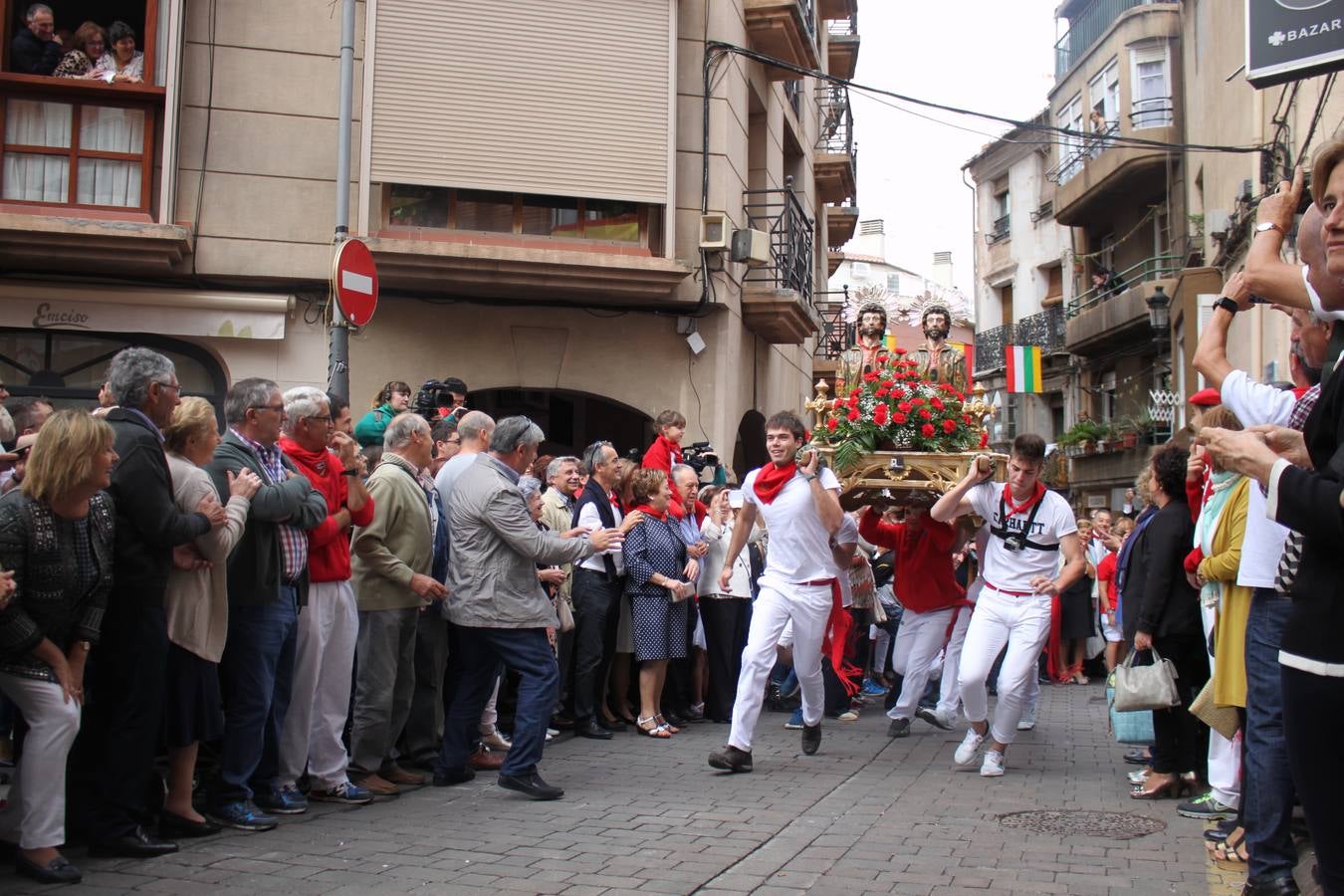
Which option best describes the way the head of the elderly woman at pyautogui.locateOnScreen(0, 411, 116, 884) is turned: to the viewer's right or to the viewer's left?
to the viewer's right

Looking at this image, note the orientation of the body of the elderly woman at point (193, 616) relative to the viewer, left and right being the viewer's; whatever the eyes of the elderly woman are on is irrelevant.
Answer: facing to the right of the viewer

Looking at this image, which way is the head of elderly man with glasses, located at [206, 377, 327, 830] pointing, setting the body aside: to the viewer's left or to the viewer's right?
to the viewer's right

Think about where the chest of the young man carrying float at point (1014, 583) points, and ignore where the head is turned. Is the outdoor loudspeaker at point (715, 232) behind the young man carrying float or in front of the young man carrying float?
behind

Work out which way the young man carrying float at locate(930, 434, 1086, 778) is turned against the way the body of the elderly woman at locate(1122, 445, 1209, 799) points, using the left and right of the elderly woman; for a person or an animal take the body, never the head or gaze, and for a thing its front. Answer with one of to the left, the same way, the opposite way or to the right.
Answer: to the left

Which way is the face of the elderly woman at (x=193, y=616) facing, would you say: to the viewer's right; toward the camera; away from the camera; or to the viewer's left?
to the viewer's right

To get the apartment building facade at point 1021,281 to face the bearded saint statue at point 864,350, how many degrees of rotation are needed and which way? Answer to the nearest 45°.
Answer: approximately 45° to its left

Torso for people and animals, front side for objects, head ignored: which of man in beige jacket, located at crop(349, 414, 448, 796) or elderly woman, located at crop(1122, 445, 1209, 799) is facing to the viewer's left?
the elderly woman

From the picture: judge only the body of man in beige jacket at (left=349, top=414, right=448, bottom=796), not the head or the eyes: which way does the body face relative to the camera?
to the viewer's right

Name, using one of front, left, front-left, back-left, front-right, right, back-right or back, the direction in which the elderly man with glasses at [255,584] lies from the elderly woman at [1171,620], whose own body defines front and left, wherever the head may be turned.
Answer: front-left

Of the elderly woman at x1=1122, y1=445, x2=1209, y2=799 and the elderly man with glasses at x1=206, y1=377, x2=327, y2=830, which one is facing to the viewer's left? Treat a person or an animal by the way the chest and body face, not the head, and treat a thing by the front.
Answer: the elderly woman

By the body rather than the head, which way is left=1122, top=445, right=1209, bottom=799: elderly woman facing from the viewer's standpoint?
to the viewer's left

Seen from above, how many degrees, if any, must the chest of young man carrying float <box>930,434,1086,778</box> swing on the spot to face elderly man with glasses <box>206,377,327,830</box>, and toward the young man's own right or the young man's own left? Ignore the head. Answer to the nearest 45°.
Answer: approximately 45° to the young man's own right
